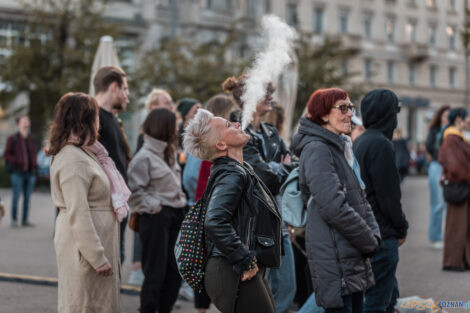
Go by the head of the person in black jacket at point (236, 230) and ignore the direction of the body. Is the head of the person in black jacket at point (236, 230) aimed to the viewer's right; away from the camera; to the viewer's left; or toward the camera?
to the viewer's right

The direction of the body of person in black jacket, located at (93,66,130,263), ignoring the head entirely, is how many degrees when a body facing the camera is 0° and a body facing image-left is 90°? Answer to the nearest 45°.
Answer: approximately 270°

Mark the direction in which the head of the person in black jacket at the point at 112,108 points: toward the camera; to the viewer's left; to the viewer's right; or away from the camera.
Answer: to the viewer's right

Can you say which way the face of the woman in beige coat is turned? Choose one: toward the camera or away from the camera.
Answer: away from the camera

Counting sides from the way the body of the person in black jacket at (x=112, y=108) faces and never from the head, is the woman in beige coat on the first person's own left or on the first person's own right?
on the first person's own right

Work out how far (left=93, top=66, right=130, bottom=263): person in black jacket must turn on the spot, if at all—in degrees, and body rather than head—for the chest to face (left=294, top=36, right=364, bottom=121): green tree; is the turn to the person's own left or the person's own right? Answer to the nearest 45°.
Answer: approximately 90° to the person's own left

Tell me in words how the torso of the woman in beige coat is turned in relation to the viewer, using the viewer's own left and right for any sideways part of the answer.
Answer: facing to the right of the viewer
